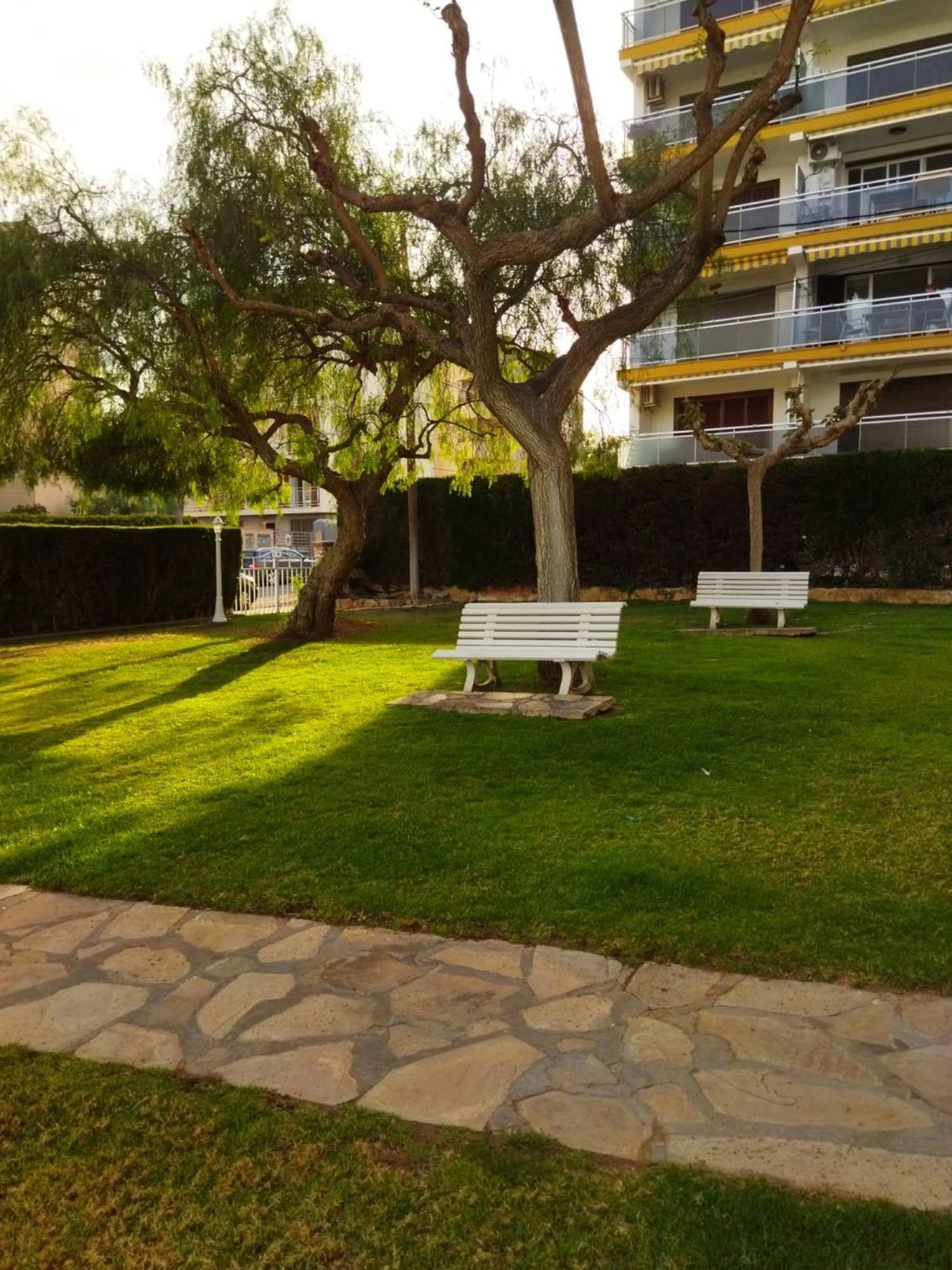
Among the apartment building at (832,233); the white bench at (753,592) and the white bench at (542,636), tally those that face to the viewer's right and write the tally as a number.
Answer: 0

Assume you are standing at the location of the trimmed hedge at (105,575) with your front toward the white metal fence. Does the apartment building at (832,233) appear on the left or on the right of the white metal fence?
right

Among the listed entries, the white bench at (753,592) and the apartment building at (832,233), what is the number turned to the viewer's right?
0

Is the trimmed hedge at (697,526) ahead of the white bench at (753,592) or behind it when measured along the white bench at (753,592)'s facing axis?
behind

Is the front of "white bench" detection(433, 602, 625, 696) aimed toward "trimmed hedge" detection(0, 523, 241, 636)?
no

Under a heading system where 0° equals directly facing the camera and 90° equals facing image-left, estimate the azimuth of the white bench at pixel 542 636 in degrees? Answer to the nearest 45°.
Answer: approximately 45°

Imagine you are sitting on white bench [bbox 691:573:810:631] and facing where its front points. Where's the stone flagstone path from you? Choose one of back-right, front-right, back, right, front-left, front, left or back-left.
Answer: front

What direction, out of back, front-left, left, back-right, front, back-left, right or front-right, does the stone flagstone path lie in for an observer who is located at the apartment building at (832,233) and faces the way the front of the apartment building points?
front-left

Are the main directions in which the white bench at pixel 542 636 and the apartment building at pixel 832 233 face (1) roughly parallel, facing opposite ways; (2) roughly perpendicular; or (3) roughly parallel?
roughly parallel

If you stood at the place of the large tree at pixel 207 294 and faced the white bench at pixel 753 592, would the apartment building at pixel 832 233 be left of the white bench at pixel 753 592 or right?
left

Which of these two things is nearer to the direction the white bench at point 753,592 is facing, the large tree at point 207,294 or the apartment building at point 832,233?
the large tree

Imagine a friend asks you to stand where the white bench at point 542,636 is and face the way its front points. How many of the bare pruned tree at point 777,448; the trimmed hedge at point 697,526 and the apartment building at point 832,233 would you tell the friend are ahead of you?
0

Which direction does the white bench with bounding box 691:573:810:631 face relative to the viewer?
toward the camera

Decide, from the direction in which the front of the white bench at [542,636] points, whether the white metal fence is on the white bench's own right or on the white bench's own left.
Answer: on the white bench's own right

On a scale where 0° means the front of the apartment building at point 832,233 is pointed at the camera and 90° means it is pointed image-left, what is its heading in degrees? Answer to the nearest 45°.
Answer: approximately 45°
